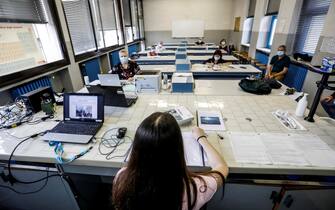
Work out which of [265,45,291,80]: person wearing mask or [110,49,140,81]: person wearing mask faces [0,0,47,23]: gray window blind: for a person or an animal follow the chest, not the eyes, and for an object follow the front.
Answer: [265,45,291,80]: person wearing mask

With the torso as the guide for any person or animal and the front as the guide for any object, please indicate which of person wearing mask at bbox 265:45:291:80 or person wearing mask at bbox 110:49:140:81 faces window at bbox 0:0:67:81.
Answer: person wearing mask at bbox 265:45:291:80

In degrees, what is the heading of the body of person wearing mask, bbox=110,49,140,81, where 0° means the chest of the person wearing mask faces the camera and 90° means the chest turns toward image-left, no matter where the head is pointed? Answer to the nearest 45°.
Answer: approximately 0°

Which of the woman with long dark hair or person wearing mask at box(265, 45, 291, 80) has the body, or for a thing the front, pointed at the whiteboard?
the woman with long dark hair

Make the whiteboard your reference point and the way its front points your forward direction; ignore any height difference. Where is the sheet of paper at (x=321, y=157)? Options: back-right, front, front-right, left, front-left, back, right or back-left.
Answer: front

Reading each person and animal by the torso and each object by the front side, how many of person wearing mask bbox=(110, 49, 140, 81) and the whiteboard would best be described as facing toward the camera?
2

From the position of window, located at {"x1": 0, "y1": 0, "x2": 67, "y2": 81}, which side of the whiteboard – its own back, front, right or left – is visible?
front

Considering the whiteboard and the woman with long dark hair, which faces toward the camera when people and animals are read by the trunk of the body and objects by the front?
the whiteboard

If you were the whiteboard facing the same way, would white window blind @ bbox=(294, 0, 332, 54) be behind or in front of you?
in front

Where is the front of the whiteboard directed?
toward the camera

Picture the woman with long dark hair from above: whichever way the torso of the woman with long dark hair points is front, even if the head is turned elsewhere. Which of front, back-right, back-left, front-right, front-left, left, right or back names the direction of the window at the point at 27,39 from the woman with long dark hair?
front-left

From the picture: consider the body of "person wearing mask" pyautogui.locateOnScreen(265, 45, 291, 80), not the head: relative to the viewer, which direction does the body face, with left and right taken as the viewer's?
facing the viewer and to the left of the viewer

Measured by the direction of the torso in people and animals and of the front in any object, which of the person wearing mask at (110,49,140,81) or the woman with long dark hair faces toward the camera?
the person wearing mask

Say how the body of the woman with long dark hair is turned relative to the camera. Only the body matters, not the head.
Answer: away from the camera

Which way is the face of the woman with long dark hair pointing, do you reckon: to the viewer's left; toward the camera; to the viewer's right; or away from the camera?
away from the camera

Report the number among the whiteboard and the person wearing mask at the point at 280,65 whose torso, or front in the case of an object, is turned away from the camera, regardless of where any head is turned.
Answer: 0

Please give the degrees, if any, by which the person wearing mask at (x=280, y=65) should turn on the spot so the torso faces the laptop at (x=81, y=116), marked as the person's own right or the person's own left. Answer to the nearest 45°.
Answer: approximately 45° to the person's own left

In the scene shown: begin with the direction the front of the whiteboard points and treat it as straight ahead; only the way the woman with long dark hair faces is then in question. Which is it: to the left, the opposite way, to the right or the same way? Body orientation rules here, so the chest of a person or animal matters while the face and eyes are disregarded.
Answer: the opposite way

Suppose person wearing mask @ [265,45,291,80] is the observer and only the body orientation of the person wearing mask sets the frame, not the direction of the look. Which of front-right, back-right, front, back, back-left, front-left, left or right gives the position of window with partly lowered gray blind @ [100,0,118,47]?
front-right

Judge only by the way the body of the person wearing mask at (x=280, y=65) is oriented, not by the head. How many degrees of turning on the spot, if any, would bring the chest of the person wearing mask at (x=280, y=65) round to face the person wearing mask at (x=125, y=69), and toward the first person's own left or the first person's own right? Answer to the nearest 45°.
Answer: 0° — they already face them

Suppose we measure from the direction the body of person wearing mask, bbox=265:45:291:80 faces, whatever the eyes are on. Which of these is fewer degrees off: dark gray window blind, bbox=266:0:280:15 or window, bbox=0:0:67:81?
the window

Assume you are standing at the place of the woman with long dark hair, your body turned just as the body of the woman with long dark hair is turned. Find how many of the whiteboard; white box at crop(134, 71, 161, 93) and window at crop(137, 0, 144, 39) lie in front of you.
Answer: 3

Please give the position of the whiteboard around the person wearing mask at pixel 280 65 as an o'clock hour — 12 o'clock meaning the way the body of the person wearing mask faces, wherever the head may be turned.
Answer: The whiteboard is roughly at 3 o'clock from the person wearing mask.
